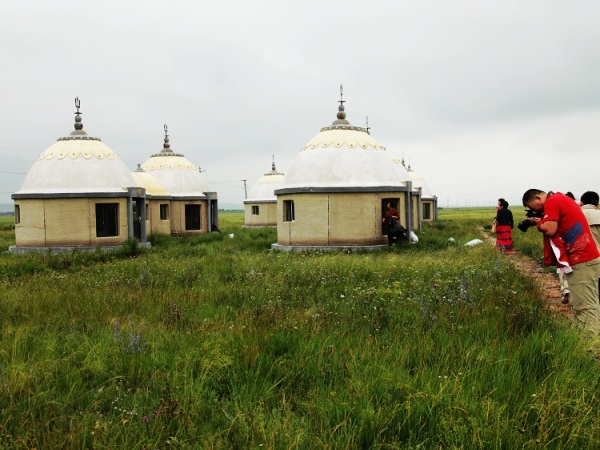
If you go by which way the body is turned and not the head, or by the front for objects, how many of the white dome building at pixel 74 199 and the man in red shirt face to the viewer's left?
1

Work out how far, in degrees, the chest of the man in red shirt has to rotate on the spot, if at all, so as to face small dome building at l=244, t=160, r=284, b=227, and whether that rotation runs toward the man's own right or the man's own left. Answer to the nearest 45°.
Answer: approximately 45° to the man's own right

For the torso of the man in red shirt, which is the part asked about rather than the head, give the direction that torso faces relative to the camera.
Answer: to the viewer's left

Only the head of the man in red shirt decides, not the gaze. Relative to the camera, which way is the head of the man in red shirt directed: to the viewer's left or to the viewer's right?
to the viewer's left

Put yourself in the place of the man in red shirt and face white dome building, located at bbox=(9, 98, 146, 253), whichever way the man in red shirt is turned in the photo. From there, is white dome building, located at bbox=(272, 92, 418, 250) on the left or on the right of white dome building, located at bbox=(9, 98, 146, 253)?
right

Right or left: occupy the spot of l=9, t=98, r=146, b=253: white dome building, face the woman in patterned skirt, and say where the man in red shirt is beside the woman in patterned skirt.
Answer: right
